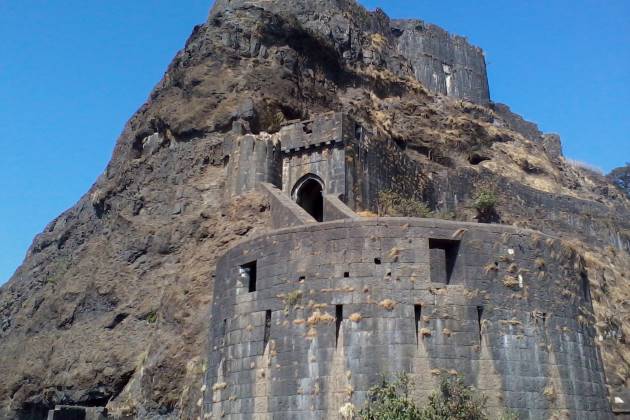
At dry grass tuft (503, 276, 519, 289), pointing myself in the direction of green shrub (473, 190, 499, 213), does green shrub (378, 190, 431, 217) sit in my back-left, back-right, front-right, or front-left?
front-left

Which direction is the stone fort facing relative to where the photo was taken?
toward the camera
